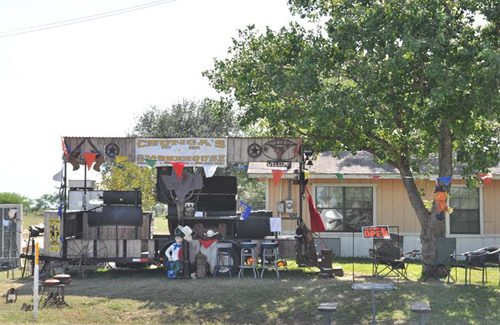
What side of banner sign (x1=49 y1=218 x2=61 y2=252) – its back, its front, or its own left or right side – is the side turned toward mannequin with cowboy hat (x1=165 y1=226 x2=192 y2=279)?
left

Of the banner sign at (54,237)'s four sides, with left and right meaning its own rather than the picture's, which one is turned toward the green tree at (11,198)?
back

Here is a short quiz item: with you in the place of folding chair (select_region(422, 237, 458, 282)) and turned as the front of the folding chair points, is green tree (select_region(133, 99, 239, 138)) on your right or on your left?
on your right

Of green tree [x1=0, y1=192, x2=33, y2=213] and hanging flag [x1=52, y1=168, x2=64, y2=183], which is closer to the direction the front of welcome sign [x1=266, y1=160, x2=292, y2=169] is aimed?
the hanging flag

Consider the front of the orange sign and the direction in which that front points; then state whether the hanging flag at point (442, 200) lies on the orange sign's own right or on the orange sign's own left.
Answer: on the orange sign's own left

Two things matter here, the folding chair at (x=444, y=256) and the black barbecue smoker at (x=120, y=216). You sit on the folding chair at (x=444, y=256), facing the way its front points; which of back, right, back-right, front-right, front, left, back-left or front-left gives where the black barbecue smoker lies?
front-right

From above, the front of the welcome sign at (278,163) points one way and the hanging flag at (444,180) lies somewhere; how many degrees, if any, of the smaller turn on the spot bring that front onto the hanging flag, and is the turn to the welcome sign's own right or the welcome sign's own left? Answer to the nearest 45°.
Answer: approximately 45° to the welcome sign's own left

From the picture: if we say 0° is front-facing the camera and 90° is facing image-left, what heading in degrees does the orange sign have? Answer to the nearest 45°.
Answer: approximately 0°

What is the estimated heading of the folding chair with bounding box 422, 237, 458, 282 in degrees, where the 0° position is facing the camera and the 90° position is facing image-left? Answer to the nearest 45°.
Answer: approximately 45°

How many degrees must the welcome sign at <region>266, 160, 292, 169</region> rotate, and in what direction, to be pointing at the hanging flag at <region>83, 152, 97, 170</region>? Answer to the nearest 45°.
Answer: approximately 90° to its right

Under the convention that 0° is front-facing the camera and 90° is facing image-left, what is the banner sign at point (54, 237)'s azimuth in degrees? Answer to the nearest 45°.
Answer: approximately 0°
